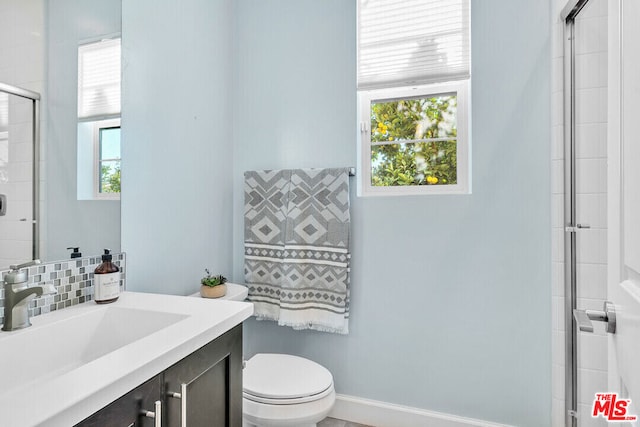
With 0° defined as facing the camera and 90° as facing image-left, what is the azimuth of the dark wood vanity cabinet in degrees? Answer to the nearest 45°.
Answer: approximately 315°

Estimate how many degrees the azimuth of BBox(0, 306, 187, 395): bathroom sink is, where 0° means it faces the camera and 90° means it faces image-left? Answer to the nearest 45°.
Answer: approximately 315°

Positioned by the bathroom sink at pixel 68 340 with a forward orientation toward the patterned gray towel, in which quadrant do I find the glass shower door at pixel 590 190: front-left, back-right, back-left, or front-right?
front-right

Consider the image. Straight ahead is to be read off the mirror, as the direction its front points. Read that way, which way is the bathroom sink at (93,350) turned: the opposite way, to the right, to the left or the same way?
the same way

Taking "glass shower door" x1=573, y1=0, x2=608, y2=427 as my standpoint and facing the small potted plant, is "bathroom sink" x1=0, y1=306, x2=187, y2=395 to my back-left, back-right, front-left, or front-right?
front-left

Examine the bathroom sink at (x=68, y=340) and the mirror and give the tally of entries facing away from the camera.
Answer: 0

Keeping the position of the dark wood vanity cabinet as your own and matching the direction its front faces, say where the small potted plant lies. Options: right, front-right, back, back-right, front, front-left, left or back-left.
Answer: back-left

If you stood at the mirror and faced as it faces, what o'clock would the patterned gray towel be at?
The patterned gray towel is roughly at 10 o'clock from the mirror.

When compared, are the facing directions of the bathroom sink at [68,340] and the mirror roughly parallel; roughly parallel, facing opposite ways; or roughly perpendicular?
roughly parallel

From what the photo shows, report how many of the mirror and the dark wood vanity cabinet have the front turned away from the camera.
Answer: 0

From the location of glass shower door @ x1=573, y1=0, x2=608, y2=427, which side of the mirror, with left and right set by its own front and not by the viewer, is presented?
front
